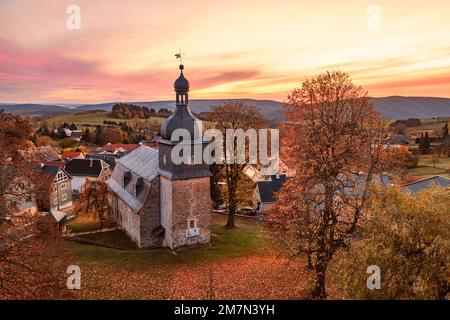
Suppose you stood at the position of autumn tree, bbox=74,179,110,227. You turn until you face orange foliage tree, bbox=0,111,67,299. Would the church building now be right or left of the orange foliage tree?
left

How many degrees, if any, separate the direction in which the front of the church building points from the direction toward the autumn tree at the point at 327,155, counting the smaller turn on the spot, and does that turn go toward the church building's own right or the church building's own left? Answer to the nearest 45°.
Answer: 0° — it already faces it

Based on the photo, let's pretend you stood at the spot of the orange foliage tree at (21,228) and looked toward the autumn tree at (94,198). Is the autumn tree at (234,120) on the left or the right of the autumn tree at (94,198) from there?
right

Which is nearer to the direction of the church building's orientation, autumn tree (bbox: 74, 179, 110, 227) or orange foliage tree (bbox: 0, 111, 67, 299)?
the orange foliage tree

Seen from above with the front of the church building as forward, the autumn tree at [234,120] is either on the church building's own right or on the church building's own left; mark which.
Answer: on the church building's own left

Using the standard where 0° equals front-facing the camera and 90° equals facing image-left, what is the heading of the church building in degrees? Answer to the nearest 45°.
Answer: approximately 315°

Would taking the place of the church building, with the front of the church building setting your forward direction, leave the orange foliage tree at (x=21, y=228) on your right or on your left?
on your right
